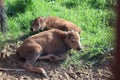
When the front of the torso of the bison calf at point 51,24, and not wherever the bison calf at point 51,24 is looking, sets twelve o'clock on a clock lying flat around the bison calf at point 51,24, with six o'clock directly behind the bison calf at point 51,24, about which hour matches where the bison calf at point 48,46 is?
the bison calf at point 48,46 is roughly at 9 o'clock from the bison calf at point 51,24.

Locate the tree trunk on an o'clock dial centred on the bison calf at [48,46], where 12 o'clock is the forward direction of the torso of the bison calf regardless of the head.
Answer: The tree trunk is roughly at 7 o'clock from the bison calf.

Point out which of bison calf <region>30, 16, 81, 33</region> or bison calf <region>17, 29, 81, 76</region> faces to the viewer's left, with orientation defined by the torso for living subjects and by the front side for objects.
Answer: bison calf <region>30, 16, 81, 33</region>

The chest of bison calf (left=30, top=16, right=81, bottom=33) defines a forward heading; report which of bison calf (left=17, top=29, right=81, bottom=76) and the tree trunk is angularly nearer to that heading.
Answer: the tree trunk

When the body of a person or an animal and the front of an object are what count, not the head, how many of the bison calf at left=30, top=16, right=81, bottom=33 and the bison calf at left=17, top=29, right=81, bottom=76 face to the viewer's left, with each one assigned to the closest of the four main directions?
1

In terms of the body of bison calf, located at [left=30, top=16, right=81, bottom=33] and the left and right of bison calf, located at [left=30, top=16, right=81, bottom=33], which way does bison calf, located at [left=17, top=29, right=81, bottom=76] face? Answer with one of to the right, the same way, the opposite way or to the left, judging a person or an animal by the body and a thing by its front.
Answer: the opposite way

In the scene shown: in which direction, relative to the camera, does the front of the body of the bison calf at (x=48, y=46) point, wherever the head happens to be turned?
to the viewer's right

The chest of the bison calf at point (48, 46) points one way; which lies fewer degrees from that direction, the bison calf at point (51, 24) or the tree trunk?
the bison calf

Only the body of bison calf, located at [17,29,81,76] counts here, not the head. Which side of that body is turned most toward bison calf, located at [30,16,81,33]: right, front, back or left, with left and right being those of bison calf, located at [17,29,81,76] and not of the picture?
left

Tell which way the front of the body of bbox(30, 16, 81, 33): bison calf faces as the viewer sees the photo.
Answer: to the viewer's left
